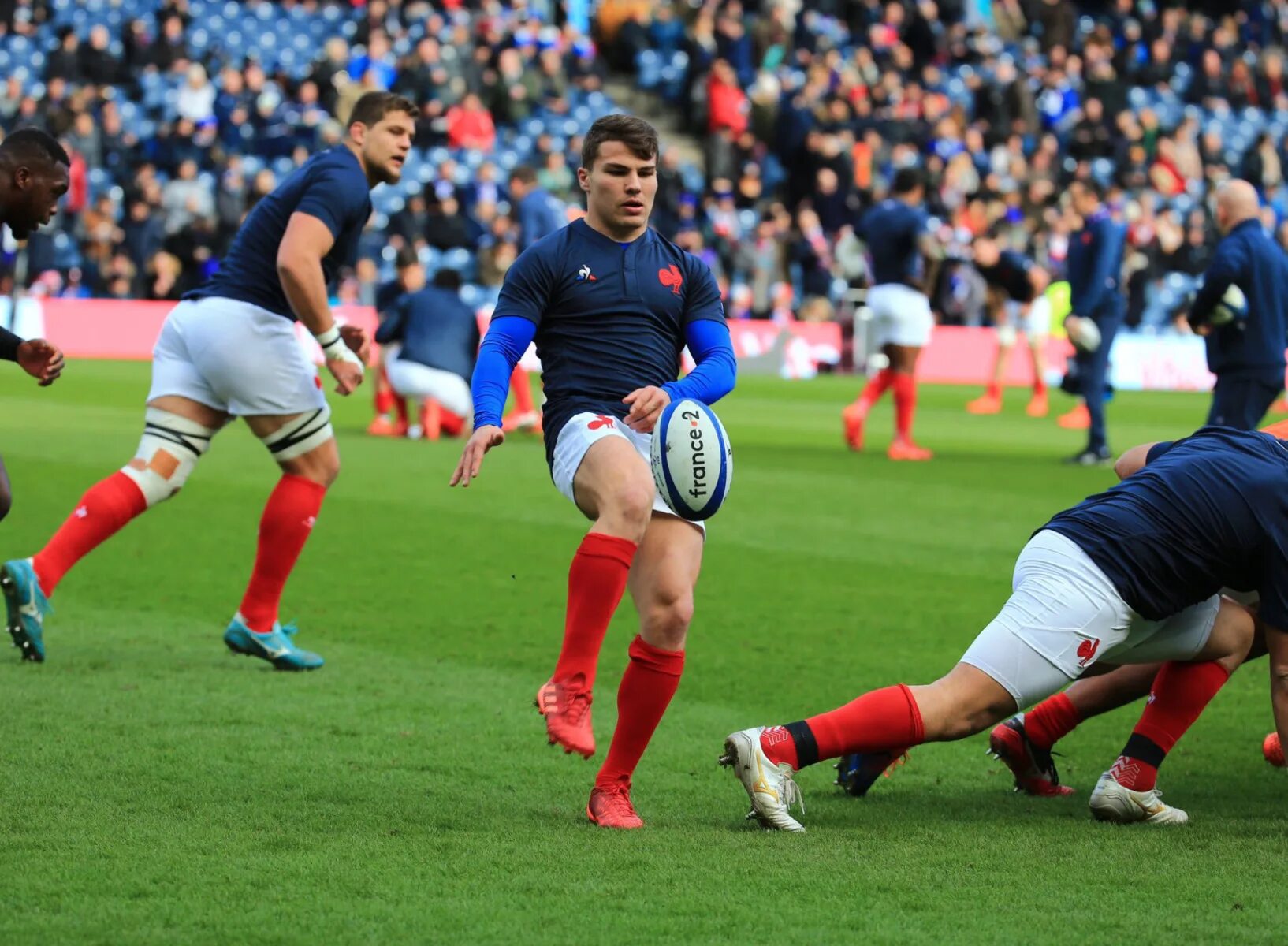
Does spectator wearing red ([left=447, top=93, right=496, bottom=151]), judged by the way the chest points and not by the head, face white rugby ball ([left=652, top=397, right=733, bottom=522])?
yes

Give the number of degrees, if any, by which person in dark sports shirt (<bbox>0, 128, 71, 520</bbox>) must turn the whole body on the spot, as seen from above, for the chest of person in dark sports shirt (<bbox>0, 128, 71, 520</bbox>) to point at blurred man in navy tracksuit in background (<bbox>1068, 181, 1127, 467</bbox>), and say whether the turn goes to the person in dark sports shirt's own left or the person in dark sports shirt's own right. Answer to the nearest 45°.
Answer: approximately 45° to the person in dark sports shirt's own left

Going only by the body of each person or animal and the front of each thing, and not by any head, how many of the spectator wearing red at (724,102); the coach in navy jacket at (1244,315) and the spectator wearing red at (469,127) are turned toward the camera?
2

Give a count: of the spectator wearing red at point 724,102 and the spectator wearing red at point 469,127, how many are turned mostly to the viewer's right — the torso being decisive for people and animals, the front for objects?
0

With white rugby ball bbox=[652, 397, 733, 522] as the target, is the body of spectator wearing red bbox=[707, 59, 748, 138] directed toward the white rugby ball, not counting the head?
yes

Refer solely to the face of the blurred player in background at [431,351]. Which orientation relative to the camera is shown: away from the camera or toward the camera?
away from the camera

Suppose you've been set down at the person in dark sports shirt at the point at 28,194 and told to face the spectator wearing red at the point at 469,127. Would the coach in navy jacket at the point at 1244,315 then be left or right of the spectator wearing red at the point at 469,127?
right

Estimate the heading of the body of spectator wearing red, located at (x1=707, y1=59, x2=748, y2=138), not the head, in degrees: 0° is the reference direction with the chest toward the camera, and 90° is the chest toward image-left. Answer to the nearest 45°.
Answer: approximately 0°

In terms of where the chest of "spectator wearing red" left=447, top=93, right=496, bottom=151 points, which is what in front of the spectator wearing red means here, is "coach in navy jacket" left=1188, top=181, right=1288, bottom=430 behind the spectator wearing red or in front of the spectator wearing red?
in front

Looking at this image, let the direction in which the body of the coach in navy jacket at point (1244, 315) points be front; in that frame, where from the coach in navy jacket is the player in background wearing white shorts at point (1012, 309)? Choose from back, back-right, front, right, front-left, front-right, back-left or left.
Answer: front-right

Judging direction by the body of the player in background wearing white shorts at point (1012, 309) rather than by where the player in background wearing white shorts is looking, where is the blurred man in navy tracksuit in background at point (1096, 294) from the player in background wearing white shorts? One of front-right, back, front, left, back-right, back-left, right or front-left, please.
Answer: front-left
